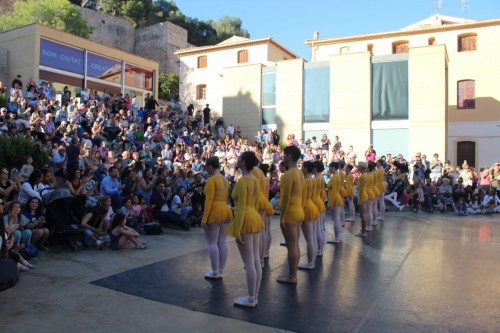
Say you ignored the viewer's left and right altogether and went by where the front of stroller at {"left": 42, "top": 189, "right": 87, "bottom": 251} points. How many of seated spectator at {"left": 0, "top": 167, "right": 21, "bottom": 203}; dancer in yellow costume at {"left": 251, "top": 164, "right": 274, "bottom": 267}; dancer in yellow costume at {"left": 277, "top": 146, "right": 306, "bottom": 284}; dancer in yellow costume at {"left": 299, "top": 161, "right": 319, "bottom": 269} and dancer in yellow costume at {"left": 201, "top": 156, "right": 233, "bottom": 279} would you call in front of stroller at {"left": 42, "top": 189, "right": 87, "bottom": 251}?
4

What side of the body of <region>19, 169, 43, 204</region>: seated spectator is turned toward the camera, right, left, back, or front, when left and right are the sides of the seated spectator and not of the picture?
right

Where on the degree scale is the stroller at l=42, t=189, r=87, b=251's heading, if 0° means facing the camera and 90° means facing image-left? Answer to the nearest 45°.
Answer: approximately 315°

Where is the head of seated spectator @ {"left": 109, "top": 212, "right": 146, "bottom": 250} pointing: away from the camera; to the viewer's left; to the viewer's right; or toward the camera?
to the viewer's right

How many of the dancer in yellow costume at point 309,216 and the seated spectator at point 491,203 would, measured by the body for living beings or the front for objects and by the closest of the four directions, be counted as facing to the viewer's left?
1

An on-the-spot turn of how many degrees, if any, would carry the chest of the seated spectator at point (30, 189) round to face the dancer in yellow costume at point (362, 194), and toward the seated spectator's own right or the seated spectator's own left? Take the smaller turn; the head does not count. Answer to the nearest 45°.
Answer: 0° — they already face them
